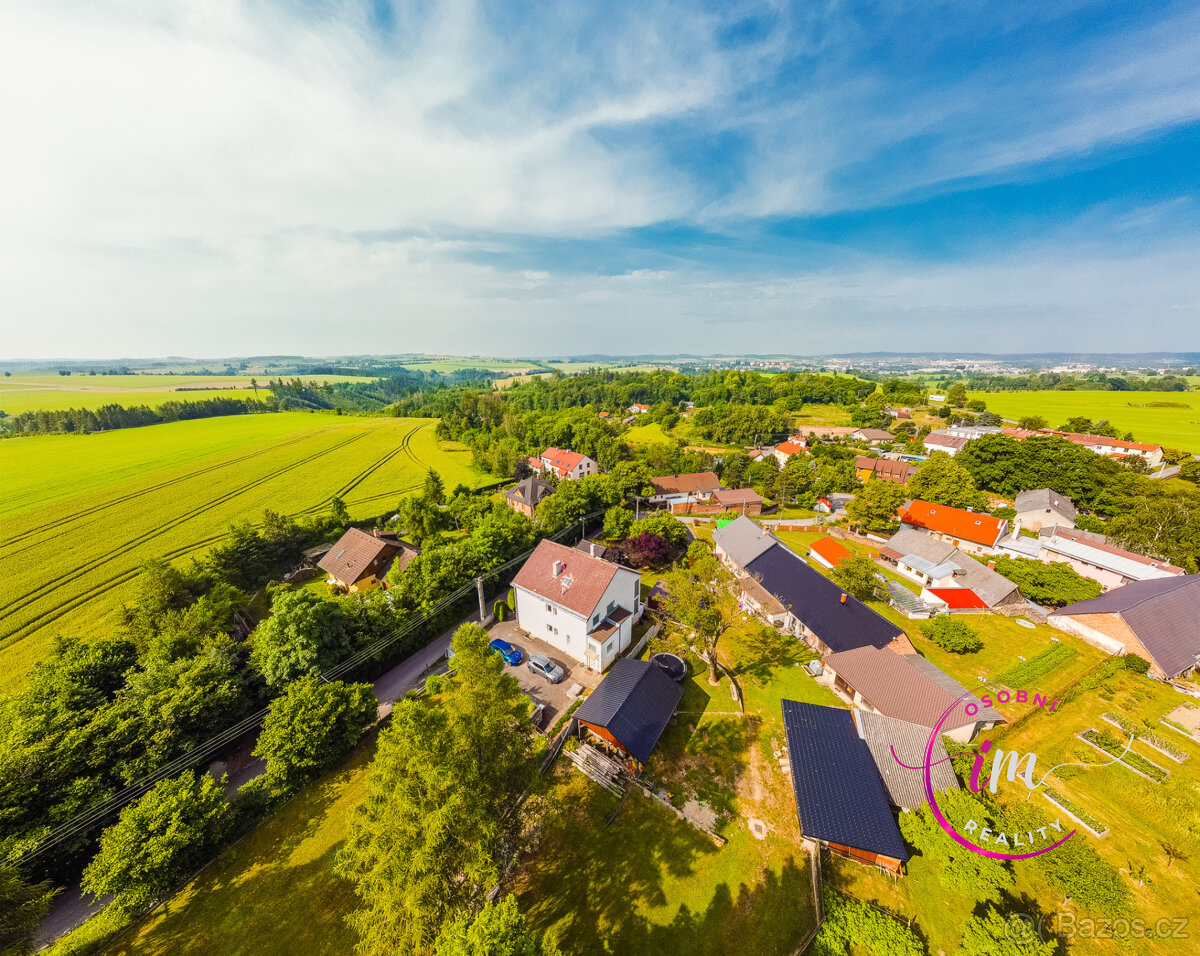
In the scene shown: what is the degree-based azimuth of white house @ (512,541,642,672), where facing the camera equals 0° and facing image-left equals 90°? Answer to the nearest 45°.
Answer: approximately 45°

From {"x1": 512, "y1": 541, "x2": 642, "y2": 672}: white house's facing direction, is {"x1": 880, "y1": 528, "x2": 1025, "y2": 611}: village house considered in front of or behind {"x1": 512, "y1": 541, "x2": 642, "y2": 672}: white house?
behind

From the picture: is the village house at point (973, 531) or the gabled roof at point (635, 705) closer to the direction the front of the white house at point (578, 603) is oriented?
the gabled roof

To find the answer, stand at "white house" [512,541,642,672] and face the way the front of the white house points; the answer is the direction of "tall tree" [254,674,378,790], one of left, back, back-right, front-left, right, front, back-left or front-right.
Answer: front

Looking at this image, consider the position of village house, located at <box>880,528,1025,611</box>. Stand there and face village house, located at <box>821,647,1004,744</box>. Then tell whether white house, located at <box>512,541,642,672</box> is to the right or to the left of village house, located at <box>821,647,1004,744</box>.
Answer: right

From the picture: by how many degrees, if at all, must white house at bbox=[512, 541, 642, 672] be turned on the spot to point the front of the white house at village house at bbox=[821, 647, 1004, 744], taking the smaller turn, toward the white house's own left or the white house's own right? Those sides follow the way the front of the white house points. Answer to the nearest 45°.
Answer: approximately 90° to the white house's own left

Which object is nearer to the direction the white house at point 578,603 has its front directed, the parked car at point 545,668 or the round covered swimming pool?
the parked car

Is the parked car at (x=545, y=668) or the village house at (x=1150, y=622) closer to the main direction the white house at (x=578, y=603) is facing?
the parked car

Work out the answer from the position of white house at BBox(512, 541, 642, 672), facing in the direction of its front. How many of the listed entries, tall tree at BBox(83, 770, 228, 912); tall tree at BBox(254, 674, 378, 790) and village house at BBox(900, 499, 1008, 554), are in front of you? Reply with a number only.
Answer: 2

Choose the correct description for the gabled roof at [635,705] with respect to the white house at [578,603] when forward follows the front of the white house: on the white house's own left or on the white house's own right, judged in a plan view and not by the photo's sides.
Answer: on the white house's own left

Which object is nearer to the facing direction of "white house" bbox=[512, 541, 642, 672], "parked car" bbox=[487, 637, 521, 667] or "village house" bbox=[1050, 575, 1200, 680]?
the parked car

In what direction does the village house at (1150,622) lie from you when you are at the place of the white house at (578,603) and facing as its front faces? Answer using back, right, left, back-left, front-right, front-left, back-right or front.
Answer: back-left

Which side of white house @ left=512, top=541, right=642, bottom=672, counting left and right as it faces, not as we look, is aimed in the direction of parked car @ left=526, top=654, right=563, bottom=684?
front

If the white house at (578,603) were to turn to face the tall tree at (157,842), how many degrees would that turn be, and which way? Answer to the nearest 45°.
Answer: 0° — it already faces it

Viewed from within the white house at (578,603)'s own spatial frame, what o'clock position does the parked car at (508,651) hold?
The parked car is roughly at 1 o'clock from the white house.

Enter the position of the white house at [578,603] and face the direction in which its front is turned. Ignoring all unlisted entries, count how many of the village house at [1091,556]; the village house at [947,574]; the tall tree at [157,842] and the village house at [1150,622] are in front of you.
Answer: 1

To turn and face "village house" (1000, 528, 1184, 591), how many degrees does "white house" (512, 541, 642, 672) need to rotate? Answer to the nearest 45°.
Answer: approximately 135° to its left
